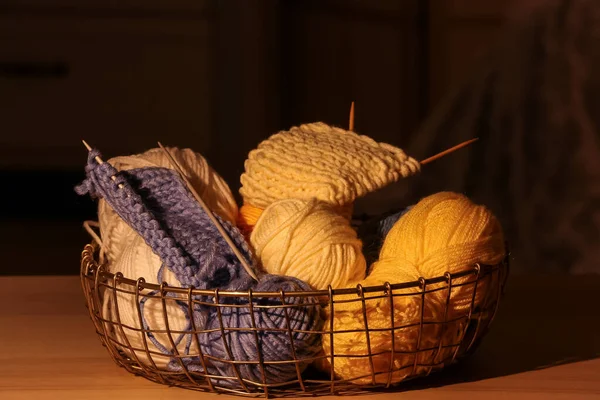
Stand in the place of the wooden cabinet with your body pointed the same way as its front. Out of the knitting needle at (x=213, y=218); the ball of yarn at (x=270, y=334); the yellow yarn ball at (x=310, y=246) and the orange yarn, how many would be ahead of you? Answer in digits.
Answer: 4

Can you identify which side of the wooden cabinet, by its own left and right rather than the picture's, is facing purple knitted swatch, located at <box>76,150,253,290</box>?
front

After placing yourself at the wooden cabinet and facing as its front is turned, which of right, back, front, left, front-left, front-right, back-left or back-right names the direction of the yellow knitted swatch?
front

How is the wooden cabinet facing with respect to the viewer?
toward the camera

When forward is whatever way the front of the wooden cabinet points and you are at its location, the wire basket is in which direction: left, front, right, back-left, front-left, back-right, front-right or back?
front

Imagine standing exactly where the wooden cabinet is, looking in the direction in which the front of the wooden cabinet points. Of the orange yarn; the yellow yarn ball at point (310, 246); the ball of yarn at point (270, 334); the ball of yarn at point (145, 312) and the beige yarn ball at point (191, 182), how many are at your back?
0

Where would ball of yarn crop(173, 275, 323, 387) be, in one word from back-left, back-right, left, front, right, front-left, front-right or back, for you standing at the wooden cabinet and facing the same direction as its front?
front

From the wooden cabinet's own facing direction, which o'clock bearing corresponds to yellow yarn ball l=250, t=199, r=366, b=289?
The yellow yarn ball is roughly at 12 o'clock from the wooden cabinet.

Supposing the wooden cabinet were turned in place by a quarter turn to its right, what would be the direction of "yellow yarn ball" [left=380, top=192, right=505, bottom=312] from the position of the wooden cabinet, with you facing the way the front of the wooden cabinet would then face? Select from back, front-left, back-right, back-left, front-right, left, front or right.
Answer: left

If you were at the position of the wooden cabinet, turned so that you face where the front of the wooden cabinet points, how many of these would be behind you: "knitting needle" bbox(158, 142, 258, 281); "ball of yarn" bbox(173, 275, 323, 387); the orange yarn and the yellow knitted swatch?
0

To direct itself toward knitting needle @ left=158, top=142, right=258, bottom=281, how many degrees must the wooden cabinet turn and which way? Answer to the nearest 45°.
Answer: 0° — it already faces it

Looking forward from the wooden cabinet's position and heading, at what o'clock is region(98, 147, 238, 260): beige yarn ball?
The beige yarn ball is roughly at 12 o'clock from the wooden cabinet.
